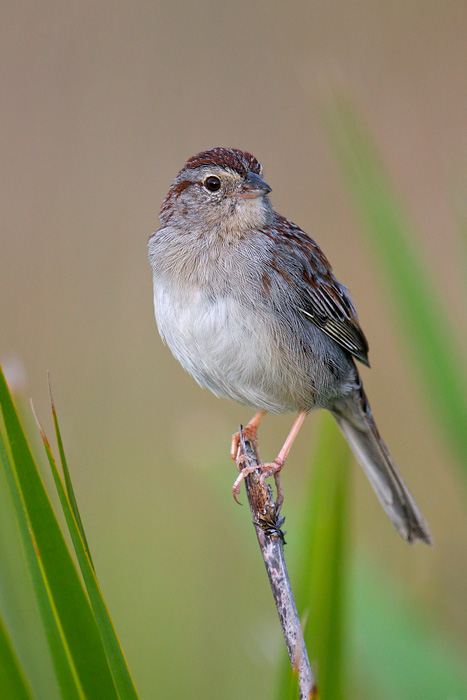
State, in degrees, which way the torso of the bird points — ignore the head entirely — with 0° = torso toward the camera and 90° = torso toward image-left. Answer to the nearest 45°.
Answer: approximately 45°

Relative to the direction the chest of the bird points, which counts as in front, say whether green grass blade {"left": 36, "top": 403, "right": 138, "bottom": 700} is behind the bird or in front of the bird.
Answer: in front

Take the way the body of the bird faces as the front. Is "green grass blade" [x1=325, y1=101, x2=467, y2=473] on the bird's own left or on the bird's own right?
on the bird's own left

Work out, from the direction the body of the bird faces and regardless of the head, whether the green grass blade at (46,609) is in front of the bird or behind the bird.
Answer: in front
